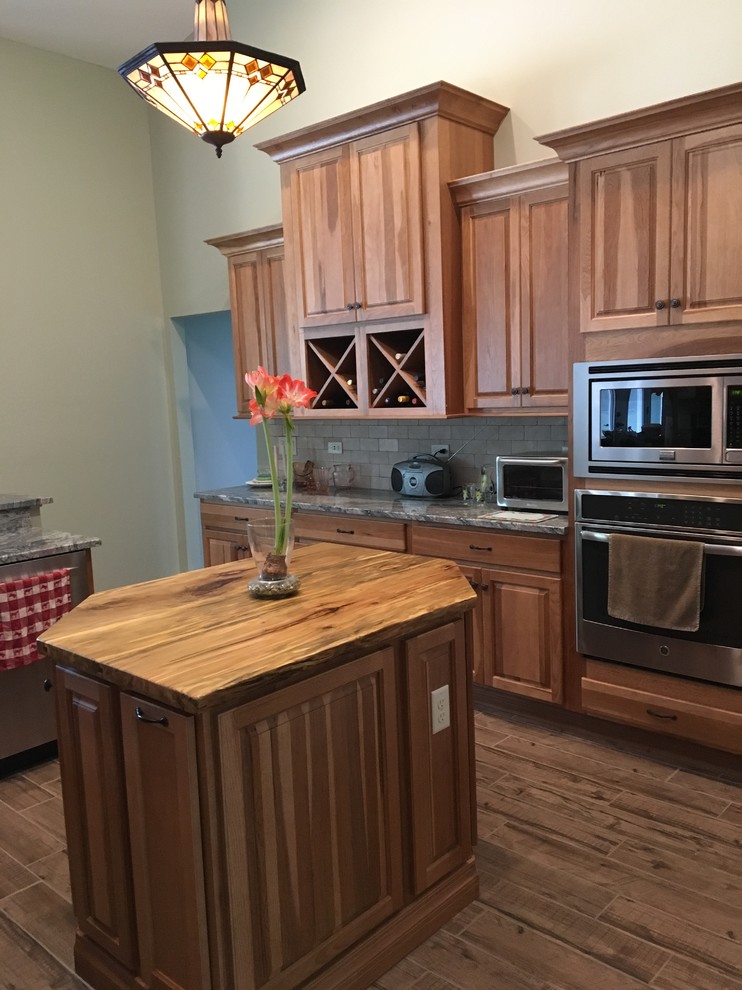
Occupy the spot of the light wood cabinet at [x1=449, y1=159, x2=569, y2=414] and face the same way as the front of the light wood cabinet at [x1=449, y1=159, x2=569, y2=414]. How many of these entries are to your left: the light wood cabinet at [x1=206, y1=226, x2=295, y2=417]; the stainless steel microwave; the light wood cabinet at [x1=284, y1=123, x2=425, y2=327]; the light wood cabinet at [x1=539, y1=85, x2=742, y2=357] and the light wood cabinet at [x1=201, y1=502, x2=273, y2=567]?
2

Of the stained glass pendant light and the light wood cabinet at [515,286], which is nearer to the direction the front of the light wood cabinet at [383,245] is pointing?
the stained glass pendant light

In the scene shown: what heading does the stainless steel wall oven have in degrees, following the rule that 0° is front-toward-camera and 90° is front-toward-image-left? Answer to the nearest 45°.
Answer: approximately 45°

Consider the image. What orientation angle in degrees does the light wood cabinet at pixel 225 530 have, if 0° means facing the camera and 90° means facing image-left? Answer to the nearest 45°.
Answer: approximately 45°

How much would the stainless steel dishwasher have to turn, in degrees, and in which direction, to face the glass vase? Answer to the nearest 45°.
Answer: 0° — it already faces it

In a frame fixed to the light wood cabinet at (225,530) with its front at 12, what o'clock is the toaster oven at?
The toaster oven is roughly at 9 o'clock from the light wood cabinet.

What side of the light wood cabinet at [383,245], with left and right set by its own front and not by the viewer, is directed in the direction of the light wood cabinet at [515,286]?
left

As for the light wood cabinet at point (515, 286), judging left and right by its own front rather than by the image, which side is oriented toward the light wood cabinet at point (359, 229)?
right

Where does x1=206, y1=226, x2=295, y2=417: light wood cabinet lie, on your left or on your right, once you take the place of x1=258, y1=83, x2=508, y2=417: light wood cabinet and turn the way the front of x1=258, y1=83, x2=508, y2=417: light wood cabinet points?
on your right

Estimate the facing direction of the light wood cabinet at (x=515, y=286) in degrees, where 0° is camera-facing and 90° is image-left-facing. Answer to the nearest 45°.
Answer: approximately 45°
